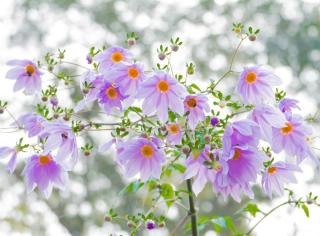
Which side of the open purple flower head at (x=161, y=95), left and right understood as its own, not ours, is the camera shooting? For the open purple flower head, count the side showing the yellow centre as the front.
front

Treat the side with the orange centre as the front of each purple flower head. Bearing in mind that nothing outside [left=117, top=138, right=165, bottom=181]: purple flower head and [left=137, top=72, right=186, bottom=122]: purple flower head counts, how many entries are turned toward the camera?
2

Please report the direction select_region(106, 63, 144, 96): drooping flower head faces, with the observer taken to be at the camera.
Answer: facing the viewer and to the right of the viewer

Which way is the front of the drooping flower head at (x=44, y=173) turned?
toward the camera

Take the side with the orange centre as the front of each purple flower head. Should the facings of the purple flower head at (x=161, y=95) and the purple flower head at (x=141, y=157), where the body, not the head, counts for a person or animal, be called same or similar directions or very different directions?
same or similar directions
